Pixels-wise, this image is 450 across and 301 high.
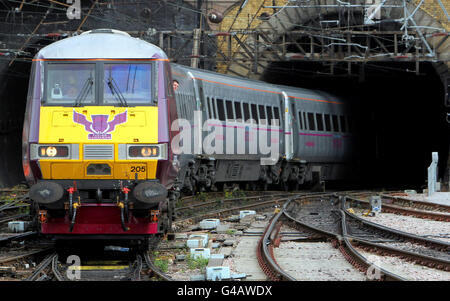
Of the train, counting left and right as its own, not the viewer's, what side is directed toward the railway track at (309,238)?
left

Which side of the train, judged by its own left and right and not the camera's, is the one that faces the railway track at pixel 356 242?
left

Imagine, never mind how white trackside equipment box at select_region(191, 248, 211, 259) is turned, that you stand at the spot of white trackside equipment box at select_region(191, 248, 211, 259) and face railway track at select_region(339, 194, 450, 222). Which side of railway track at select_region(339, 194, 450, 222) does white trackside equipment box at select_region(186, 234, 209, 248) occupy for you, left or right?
left

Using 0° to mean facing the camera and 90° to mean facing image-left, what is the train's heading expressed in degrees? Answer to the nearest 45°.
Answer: approximately 0°
